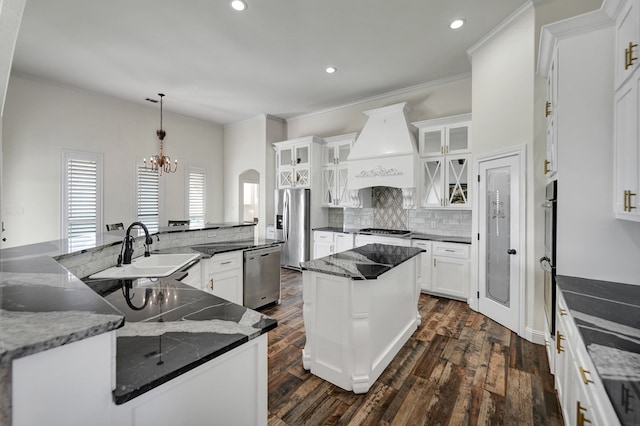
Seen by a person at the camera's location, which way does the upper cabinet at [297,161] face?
facing the viewer and to the left of the viewer

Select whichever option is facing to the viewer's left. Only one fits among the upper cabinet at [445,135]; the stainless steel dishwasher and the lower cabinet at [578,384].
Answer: the lower cabinet

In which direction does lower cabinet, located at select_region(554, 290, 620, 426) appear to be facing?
to the viewer's left

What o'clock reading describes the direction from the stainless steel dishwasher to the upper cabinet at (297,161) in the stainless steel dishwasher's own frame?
The upper cabinet is roughly at 8 o'clock from the stainless steel dishwasher.

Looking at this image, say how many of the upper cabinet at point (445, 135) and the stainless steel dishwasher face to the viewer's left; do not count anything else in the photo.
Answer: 0

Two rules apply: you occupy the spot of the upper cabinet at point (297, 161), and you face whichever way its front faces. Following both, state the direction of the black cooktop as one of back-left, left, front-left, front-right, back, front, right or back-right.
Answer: left

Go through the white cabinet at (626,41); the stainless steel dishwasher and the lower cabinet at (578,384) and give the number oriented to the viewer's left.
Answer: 2

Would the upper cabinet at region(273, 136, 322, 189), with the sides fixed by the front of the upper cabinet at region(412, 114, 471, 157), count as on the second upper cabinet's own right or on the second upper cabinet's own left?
on the second upper cabinet's own right

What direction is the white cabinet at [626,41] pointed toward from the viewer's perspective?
to the viewer's left

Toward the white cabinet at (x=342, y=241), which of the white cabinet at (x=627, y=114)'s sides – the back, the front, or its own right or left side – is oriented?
front

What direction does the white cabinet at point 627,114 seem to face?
to the viewer's left

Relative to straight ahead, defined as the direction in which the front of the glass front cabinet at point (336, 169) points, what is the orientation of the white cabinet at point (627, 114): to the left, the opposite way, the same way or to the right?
to the right

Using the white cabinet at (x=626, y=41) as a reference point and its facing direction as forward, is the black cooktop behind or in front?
in front

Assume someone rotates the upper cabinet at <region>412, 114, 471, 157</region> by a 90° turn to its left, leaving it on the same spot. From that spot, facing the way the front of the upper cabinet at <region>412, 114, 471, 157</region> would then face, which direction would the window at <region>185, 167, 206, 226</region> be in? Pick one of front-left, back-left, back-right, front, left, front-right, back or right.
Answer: back

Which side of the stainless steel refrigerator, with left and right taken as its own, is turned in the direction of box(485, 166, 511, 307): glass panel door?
left
